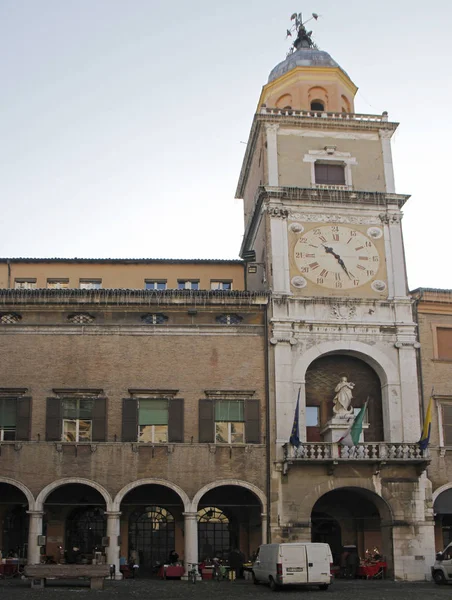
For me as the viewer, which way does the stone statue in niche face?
facing the viewer

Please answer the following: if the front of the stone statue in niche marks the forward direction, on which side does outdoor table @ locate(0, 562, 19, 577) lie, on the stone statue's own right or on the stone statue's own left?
on the stone statue's own right

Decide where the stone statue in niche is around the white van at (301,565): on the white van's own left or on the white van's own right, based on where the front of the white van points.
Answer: on the white van's own right

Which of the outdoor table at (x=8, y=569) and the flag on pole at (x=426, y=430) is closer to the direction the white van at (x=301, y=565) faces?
the outdoor table

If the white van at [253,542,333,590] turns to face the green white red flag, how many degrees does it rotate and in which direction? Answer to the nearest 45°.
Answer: approximately 90° to its right

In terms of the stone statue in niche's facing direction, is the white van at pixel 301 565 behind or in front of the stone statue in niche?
in front

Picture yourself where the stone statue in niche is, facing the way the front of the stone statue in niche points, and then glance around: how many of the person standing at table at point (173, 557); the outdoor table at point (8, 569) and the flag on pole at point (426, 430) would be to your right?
2

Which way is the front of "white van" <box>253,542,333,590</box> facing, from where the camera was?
facing away from the viewer and to the left of the viewer
